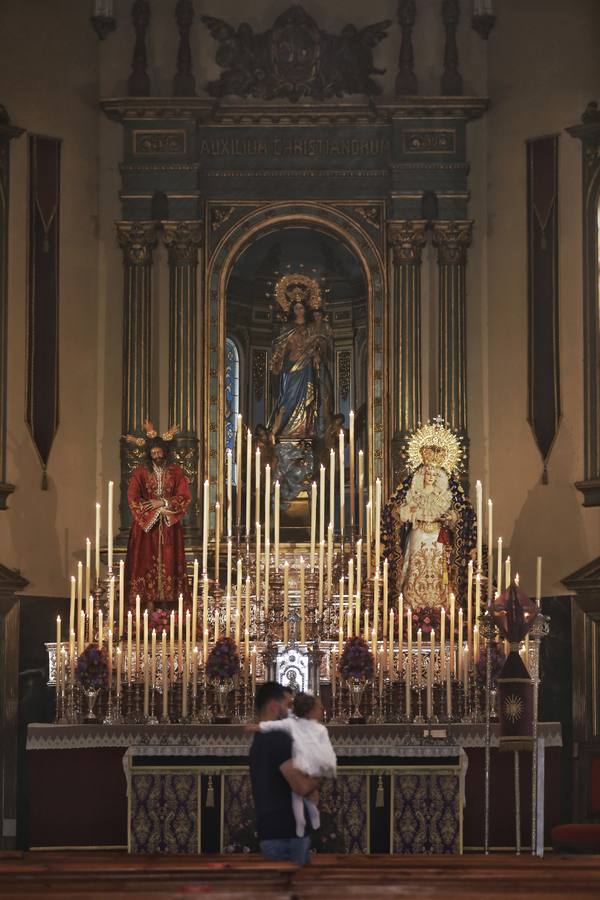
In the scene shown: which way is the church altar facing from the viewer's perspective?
toward the camera

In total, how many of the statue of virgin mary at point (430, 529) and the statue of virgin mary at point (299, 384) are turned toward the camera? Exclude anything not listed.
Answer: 2

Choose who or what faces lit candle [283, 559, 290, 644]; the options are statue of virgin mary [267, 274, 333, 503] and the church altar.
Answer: the statue of virgin mary

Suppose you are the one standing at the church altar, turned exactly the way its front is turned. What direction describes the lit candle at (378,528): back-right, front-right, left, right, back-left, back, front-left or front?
back

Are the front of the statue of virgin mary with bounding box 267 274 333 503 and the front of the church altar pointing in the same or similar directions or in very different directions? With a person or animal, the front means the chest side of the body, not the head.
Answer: same or similar directions

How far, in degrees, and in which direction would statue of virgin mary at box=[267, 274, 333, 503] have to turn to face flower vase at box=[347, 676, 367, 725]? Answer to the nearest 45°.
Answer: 0° — it already faces it

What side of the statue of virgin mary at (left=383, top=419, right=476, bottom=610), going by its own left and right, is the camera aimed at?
front

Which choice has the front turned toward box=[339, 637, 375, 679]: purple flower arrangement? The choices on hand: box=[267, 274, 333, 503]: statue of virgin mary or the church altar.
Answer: the statue of virgin mary

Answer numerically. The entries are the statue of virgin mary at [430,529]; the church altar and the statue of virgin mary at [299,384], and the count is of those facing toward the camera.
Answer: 3

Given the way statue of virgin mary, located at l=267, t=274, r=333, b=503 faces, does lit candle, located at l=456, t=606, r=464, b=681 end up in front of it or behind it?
in front

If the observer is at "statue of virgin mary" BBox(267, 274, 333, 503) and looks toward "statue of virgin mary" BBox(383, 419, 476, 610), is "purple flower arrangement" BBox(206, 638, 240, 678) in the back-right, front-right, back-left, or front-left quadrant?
front-right
